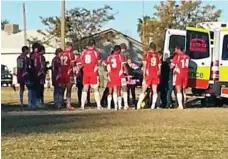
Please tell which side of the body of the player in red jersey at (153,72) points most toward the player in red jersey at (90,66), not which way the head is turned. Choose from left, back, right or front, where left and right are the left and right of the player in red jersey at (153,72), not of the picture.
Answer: left

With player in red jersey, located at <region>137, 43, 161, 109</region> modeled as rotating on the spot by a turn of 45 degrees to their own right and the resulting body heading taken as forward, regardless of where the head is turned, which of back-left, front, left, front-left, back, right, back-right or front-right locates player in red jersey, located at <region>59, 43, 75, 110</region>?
back-left

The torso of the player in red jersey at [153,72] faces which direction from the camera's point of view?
away from the camera

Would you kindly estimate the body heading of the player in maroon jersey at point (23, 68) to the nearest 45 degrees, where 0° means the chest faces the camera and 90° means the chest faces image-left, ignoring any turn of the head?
approximately 225°

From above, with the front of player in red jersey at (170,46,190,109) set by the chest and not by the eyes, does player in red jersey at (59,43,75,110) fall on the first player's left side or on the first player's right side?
on the first player's left side

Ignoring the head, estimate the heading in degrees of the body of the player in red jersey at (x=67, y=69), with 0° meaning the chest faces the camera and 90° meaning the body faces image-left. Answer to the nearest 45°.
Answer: approximately 225°

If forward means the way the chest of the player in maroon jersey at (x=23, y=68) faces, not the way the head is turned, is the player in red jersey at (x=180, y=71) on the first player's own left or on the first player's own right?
on the first player's own right

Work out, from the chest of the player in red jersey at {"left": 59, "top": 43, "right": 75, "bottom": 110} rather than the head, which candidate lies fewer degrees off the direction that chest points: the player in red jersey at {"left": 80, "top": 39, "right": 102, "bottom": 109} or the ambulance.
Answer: the ambulance

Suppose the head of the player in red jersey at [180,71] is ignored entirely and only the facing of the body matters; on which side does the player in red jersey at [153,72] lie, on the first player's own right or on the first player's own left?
on the first player's own left

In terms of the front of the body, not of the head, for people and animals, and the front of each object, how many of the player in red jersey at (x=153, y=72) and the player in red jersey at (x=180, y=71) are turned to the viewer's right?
0

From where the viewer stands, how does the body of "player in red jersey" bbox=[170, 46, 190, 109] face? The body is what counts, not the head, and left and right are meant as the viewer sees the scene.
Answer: facing away from the viewer and to the left of the viewer
